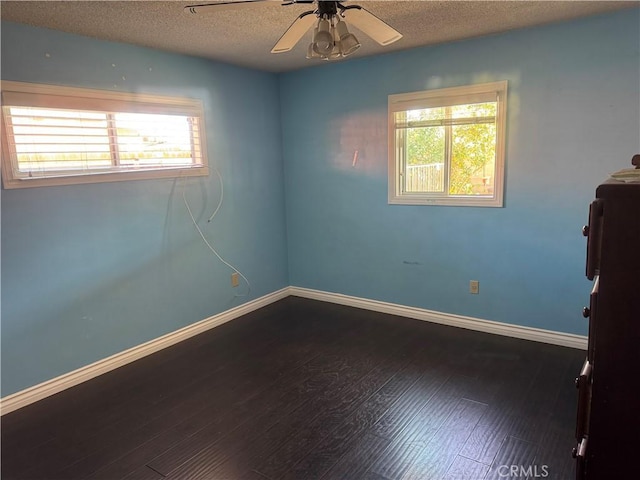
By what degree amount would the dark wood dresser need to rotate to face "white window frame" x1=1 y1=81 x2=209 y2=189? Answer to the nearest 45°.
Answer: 0° — it already faces it

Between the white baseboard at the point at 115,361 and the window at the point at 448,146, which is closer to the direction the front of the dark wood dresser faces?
the white baseboard

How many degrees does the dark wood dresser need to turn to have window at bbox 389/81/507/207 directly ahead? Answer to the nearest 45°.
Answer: approximately 45° to its right

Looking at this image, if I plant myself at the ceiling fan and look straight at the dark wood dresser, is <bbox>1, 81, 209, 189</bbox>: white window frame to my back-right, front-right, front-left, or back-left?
back-right

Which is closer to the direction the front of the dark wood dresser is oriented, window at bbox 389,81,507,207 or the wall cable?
the wall cable

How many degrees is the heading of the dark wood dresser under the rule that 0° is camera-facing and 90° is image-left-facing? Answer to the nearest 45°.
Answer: approximately 90°

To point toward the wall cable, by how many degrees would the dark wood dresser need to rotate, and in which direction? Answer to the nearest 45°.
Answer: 0° — it already faces it

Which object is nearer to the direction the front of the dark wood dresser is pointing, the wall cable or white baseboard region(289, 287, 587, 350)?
the wall cable

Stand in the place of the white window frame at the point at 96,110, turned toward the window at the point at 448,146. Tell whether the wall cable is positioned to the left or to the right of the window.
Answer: left

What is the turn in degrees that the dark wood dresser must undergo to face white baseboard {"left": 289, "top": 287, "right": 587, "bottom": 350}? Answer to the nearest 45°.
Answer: approximately 45° to its right

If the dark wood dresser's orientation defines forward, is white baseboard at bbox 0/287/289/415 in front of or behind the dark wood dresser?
in front
